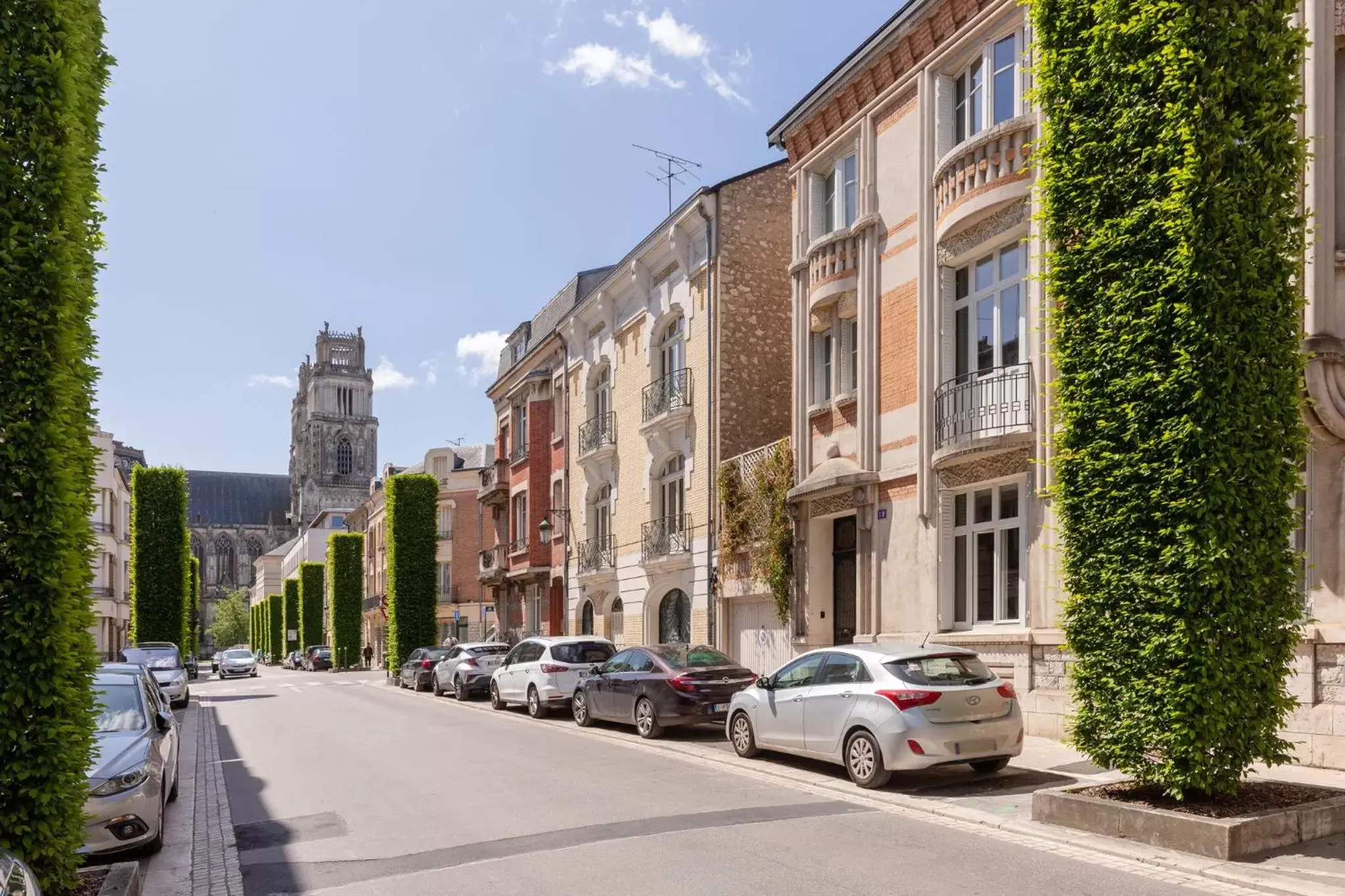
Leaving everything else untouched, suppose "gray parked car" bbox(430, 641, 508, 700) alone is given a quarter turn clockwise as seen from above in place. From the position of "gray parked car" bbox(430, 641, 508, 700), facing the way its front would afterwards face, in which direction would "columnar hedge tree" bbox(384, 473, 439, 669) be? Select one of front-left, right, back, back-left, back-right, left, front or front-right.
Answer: front-left

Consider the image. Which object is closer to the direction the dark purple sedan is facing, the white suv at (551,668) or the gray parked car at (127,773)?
the white suv

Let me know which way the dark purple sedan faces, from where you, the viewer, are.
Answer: facing away from the viewer and to the left of the viewer

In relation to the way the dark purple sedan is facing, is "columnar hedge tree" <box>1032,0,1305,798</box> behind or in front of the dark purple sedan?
behind

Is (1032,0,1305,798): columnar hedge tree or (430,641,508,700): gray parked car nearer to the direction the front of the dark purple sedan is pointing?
the gray parked car

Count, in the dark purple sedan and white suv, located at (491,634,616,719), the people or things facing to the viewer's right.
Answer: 0

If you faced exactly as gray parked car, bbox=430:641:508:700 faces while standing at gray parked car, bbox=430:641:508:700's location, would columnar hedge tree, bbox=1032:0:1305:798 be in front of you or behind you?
behind

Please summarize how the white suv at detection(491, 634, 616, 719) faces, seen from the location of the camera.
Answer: facing away from the viewer and to the left of the viewer

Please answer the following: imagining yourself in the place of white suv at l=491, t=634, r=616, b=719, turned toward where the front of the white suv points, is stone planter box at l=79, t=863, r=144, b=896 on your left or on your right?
on your left

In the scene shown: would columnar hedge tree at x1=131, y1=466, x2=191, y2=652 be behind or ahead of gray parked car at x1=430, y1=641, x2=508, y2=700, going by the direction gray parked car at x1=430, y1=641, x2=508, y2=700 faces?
ahead

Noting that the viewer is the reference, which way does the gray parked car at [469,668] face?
facing away from the viewer and to the left of the viewer
